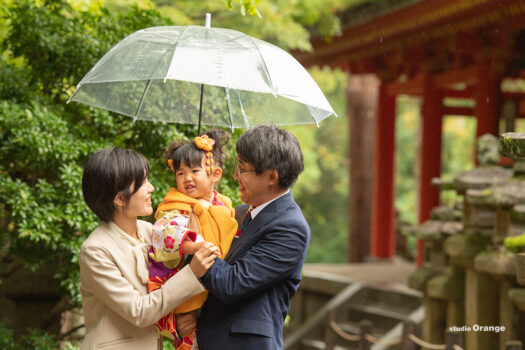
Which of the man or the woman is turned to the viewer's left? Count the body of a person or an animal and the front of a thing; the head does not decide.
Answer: the man

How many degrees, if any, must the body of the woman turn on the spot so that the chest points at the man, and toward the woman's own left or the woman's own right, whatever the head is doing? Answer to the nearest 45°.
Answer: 0° — they already face them

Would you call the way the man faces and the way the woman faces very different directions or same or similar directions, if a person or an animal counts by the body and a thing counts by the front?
very different directions

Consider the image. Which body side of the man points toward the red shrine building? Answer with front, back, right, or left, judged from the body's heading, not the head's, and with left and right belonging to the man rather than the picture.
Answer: right

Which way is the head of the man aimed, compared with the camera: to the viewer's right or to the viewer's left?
to the viewer's left

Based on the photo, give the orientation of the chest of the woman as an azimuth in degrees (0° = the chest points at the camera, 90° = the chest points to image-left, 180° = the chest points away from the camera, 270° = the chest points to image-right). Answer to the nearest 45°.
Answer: approximately 270°

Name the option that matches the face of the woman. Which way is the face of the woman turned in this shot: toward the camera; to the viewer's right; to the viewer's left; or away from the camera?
to the viewer's right

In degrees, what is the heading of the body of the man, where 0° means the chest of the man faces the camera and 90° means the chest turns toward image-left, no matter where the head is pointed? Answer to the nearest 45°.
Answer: approximately 90°
